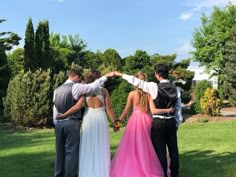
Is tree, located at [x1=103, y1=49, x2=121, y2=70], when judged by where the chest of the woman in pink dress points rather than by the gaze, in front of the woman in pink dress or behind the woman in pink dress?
in front

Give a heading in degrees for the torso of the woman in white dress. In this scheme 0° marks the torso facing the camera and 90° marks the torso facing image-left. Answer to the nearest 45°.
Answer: approximately 180°

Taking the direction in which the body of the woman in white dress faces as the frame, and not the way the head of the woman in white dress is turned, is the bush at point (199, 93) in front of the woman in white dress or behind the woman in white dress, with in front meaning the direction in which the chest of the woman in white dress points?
in front

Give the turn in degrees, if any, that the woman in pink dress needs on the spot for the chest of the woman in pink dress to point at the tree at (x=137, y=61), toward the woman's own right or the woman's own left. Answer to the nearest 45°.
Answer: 0° — they already face it

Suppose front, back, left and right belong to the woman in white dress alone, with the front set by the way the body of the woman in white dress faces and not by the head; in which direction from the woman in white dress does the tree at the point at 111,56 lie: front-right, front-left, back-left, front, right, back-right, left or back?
front

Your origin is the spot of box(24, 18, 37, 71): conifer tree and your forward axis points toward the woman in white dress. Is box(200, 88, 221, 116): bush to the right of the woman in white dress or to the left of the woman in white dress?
left

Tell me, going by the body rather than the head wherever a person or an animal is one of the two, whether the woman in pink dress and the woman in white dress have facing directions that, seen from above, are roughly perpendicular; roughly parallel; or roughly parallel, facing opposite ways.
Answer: roughly parallel

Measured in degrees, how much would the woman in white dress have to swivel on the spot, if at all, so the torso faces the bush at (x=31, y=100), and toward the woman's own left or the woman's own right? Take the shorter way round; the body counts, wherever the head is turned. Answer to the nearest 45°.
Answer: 0° — they already face it

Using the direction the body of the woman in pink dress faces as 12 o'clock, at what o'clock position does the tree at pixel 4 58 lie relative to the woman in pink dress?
The tree is roughly at 11 o'clock from the woman in pink dress.

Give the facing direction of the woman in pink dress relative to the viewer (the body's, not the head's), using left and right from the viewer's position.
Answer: facing away from the viewer
